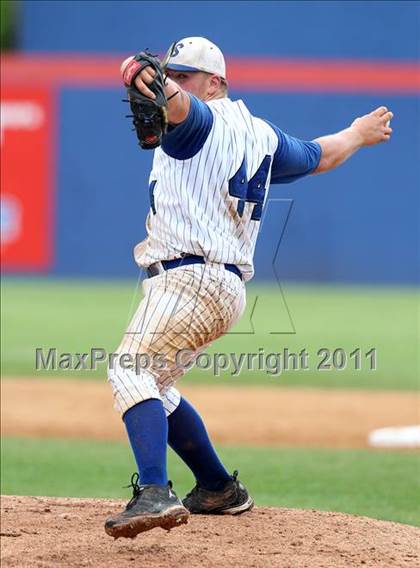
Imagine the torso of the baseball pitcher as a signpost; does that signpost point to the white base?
no
